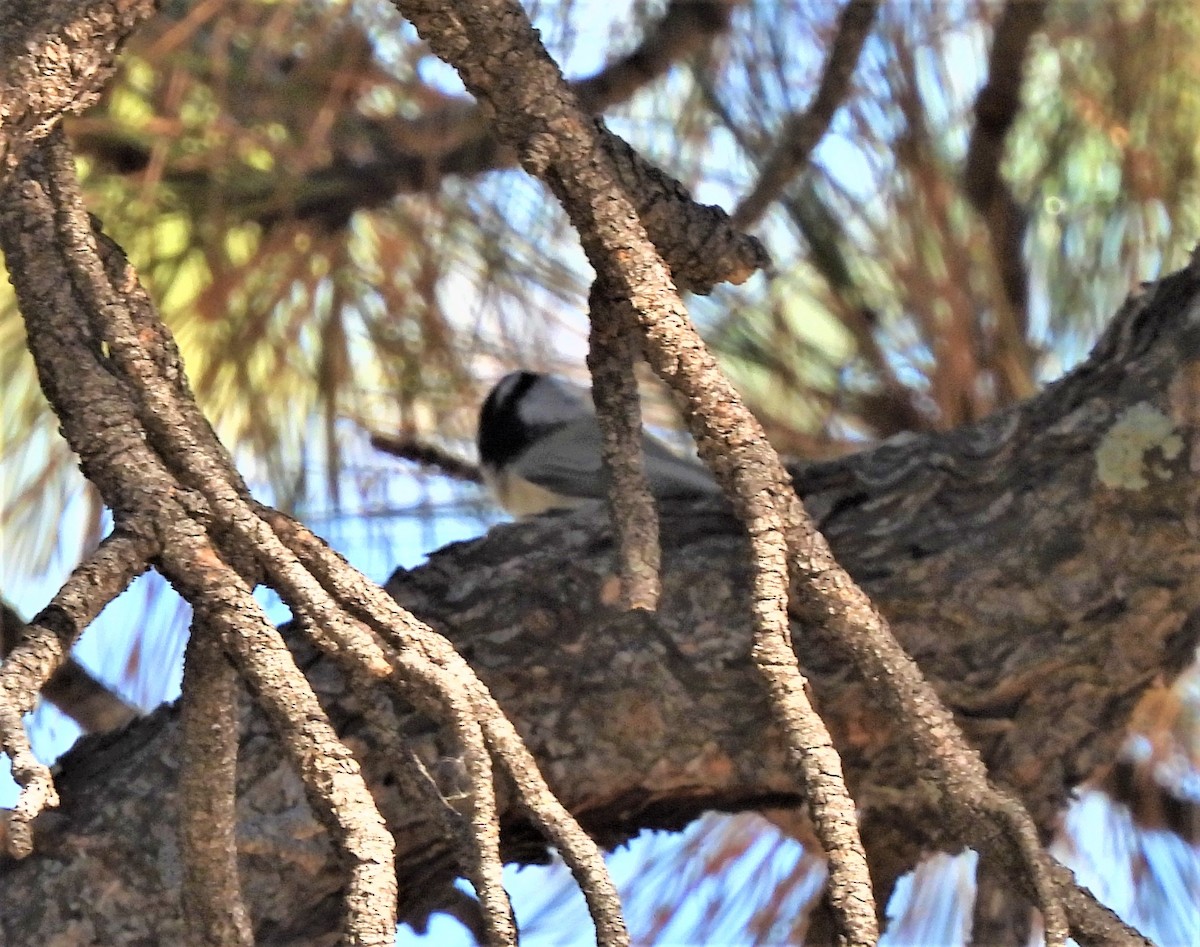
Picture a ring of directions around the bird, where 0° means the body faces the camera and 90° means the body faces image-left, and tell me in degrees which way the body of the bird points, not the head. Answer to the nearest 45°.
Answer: approximately 90°

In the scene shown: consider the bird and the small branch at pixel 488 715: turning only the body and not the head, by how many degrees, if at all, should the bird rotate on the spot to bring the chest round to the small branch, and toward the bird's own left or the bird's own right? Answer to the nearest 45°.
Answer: approximately 90° to the bird's own left

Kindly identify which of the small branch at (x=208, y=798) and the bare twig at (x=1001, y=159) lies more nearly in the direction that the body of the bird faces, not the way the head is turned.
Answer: the small branch

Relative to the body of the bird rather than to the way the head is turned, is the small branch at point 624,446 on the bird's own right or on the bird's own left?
on the bird's own left

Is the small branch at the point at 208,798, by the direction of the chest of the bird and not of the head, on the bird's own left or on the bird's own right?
on the bird's own left

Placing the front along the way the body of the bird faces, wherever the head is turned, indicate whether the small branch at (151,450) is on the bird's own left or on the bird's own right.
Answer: on the bird's own left
